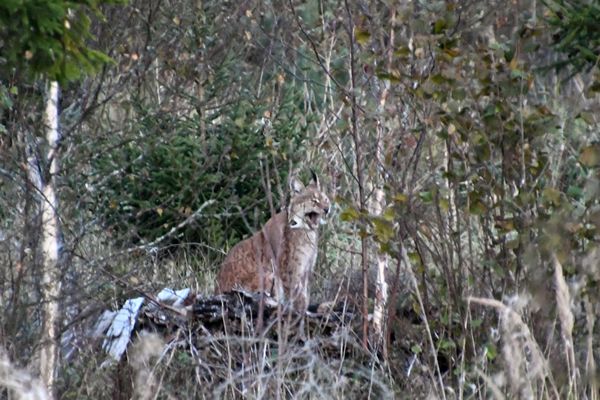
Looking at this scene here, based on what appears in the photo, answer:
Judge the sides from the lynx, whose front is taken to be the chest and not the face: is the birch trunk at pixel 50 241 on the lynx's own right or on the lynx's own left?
on the lynx's own right
